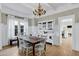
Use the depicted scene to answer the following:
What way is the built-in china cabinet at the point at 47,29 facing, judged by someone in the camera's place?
facing the viewer and to the left of the viewer

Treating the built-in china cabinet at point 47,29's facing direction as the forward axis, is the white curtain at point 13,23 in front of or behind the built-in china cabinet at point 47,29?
in front
